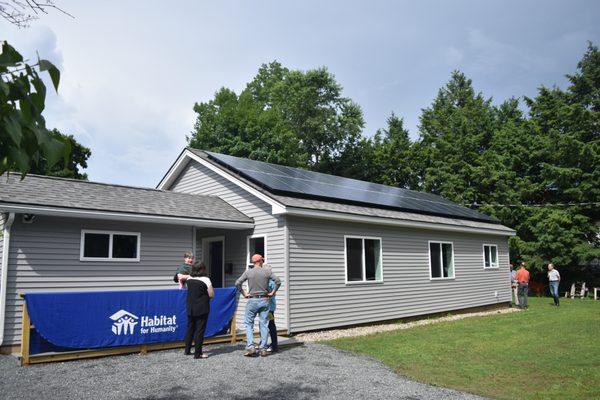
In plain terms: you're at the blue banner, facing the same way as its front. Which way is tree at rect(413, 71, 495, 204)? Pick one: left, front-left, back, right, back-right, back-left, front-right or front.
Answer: back-left

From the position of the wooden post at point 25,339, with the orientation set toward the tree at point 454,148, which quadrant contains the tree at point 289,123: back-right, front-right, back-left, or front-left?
front-left

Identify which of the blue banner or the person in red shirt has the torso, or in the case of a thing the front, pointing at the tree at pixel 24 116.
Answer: the blue banner

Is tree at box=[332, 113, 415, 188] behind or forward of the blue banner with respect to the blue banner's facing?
behind

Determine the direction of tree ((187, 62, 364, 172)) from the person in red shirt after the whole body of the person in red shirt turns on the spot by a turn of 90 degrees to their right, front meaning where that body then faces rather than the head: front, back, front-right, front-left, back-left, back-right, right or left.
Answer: back-left

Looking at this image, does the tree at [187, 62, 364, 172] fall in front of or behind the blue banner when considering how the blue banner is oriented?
behind

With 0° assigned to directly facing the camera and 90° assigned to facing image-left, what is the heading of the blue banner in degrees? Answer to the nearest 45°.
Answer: approximately 0°

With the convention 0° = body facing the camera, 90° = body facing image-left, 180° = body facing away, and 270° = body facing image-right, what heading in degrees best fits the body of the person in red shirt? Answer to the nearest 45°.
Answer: approximately 180°
